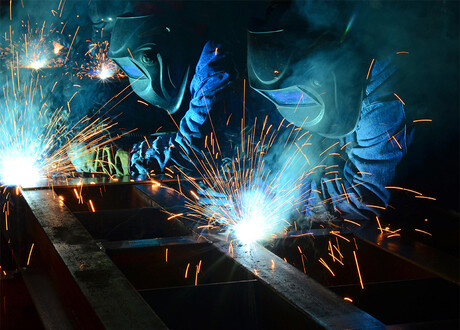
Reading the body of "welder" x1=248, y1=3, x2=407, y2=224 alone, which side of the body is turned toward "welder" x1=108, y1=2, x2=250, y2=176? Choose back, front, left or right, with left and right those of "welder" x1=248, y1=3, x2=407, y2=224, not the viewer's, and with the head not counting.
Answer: right

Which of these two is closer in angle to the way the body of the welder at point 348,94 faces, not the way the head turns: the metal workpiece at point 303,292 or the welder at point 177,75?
the metal workpiece

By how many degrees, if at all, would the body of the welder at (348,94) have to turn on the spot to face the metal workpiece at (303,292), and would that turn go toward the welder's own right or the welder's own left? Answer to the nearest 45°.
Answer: approximately 45° to the welder's own left

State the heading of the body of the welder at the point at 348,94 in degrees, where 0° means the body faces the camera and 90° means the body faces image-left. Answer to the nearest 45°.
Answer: approximately 45°
